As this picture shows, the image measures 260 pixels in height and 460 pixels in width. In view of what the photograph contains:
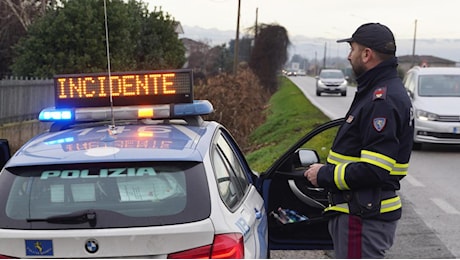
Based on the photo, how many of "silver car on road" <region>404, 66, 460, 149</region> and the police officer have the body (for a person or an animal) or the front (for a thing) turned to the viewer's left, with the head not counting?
1

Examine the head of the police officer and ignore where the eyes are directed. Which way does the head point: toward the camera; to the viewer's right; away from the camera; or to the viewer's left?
to the viewer's left

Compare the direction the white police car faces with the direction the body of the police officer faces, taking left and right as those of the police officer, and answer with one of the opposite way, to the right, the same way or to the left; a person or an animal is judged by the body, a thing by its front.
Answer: to the right

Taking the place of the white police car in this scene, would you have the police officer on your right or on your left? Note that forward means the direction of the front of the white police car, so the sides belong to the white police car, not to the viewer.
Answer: on your right

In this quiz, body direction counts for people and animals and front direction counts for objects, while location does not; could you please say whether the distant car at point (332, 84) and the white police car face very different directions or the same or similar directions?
very different directions

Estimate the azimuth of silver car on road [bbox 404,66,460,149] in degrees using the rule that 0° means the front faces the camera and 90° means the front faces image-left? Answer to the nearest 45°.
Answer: approximately 0°

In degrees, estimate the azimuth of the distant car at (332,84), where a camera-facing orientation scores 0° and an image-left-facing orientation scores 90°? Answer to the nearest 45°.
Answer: approximately 0°

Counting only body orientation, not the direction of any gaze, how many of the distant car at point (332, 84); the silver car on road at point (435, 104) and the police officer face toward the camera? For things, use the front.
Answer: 2

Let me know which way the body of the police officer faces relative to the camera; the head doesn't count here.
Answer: to the viewer's left

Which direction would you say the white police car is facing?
away from the camera

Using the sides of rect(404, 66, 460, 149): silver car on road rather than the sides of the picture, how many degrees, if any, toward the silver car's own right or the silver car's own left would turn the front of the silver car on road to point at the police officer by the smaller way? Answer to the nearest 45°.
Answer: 0° — it already faces them

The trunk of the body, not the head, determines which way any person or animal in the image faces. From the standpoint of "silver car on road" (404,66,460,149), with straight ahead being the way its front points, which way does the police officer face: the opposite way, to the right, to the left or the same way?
to the right

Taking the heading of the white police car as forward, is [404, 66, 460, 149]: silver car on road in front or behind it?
in front
